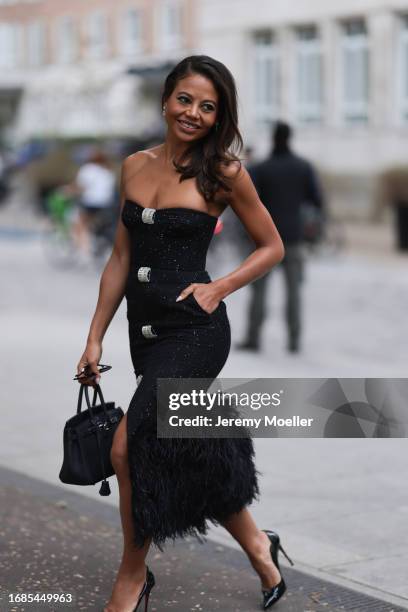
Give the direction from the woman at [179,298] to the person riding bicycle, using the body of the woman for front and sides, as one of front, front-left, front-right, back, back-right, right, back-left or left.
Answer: back-right

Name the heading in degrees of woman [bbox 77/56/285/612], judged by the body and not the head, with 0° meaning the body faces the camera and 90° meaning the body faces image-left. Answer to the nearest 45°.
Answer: approximately 45°

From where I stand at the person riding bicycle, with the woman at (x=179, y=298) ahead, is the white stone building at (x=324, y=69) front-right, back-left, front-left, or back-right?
back-left

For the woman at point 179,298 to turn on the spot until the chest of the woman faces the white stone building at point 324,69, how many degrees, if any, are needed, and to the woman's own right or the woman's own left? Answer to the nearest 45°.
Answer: approximately 135° to the woman's own right

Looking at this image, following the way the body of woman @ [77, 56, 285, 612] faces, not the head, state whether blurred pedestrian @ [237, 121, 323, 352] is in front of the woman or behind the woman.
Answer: behind
